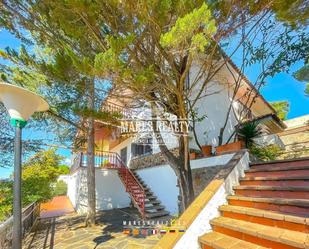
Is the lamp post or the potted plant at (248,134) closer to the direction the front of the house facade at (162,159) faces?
the lamp post

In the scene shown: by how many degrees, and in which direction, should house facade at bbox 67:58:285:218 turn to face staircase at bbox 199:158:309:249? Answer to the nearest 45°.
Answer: approximately 45° to its left

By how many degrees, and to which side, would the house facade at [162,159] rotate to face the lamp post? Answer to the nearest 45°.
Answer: approximately 45° to its left

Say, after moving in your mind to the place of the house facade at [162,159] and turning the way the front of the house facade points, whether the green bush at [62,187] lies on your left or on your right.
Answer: on your right

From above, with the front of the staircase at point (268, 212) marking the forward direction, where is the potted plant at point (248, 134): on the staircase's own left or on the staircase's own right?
on the staircase's own right

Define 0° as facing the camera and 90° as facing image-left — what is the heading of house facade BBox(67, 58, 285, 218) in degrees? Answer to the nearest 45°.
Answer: approximately 45°

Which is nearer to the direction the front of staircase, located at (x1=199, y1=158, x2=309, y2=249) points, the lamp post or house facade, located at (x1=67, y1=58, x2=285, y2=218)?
the lamp post

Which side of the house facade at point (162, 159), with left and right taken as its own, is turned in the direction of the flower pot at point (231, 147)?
left
